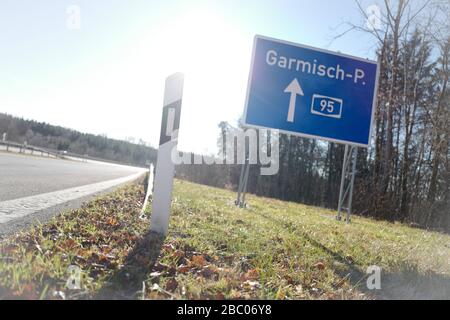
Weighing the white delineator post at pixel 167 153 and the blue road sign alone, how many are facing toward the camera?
2

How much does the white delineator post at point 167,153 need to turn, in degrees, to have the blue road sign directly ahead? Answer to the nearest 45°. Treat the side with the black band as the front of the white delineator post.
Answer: approximately 135° to its left

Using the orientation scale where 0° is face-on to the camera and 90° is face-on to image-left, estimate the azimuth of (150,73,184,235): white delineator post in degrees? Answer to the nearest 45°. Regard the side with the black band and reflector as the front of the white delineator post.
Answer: approximately 0°

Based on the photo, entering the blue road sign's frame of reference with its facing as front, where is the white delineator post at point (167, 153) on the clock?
The white delineator post is roughly at 1 o'clock from the blue road sign.

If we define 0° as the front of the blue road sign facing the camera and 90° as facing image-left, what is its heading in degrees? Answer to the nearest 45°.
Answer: approximately 0°
